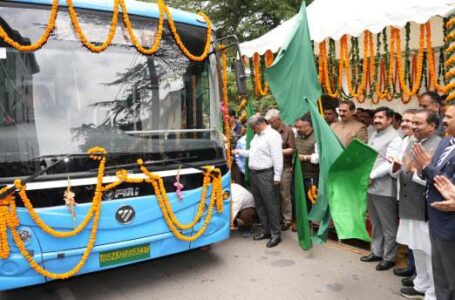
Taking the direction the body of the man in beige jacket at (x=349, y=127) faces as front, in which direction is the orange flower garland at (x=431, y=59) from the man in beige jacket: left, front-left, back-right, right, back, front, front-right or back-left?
back-left

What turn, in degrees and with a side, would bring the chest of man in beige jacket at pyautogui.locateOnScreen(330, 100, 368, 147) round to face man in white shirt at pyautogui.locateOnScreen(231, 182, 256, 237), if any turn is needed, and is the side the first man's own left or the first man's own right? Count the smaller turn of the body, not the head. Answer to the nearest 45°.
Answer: approximately 45° to the first man's own right

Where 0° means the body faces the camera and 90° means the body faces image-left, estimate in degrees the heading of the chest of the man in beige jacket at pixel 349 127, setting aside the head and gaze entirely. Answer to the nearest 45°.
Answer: approximately 45°

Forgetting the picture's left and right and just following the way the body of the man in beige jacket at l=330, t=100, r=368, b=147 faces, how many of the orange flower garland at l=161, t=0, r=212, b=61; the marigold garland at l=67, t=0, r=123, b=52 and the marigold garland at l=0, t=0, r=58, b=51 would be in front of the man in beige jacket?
3

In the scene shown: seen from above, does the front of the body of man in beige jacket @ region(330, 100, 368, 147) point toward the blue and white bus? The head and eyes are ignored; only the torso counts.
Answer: yes

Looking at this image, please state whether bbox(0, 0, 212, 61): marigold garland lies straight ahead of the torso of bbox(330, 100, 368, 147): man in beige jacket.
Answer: yes

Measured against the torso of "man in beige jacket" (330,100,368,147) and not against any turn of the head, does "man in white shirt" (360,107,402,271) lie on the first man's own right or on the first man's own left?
on the first man's own left

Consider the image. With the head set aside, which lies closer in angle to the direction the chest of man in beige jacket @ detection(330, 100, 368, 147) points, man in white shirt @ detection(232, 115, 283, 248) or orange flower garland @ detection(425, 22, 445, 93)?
the man in white shirt

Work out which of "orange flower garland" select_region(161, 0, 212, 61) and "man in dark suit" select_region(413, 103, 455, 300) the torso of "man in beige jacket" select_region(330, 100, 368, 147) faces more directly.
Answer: the orange flower garland

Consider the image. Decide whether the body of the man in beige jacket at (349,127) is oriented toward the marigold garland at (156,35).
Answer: yes

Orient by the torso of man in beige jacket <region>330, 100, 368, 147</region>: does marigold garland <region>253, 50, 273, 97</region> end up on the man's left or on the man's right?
on the man's right

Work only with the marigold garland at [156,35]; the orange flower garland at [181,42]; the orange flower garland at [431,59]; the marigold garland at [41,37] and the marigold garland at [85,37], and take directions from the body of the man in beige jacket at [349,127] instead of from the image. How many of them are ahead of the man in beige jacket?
4
